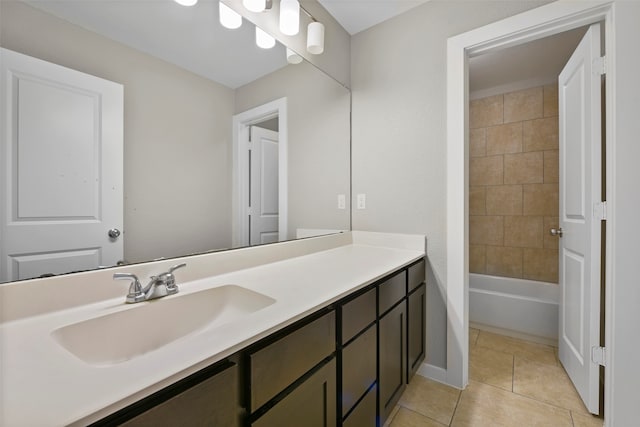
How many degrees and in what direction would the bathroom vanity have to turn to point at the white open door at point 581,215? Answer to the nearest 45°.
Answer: approximately 45° to its left

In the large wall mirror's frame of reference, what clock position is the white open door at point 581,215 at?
The white open door is roughly at 11 o'clock from the large wall mirror.

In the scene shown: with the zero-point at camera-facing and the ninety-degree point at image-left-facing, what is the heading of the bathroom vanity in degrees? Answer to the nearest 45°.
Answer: approximately 315°

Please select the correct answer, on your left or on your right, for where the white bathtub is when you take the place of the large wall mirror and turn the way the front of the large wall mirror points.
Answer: on your left

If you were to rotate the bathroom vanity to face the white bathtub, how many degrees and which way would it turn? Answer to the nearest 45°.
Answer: approximately 45° to its left
